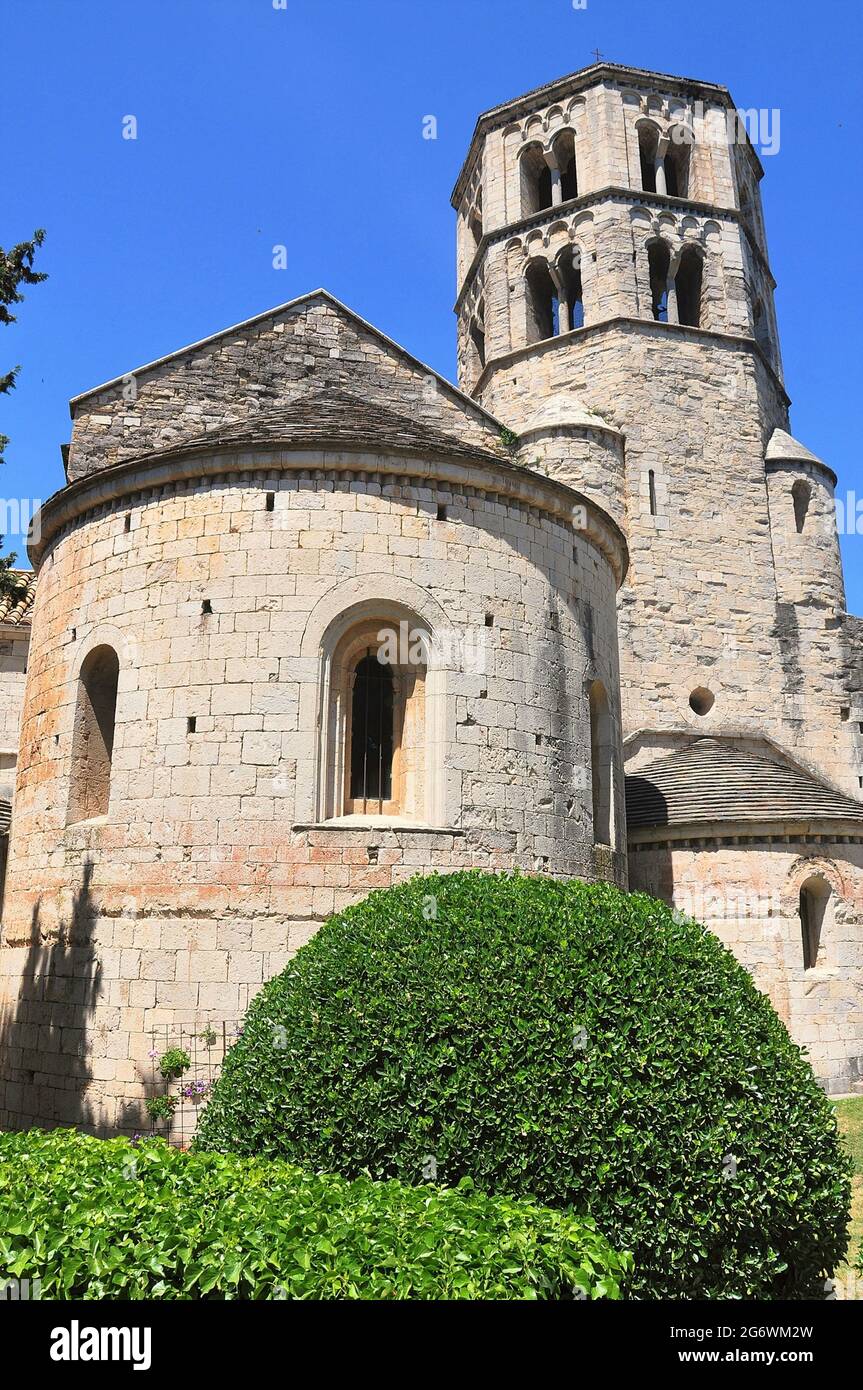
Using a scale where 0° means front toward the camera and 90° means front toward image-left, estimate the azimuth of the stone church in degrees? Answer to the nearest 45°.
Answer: approximately 180°

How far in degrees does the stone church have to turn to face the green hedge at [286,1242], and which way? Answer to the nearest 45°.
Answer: approximately 180°

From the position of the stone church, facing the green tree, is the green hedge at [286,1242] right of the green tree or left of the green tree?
left

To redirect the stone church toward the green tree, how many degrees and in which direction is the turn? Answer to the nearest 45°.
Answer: approximately 135° to its left
